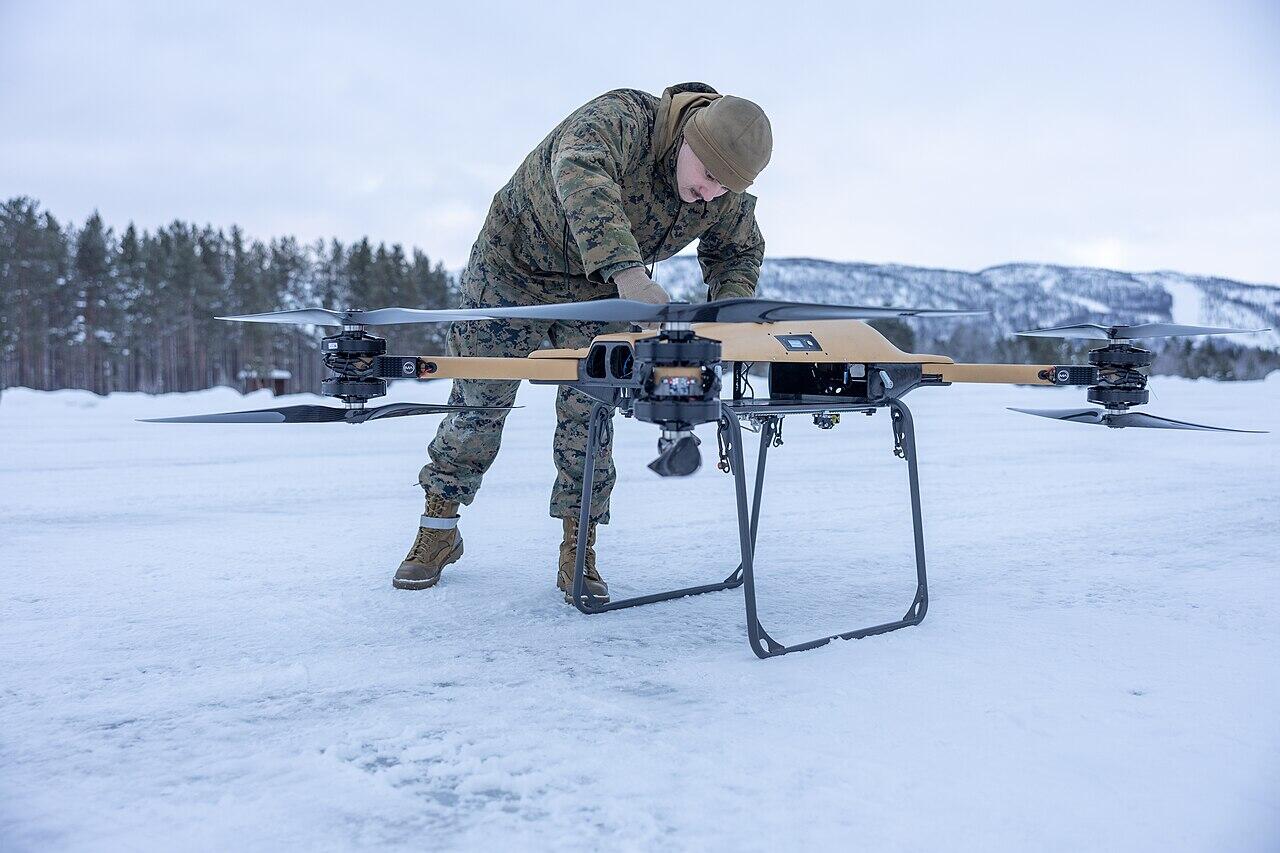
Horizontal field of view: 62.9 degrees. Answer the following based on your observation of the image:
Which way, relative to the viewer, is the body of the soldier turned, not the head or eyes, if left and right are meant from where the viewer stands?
facing the viewer and to the right of the viewer
